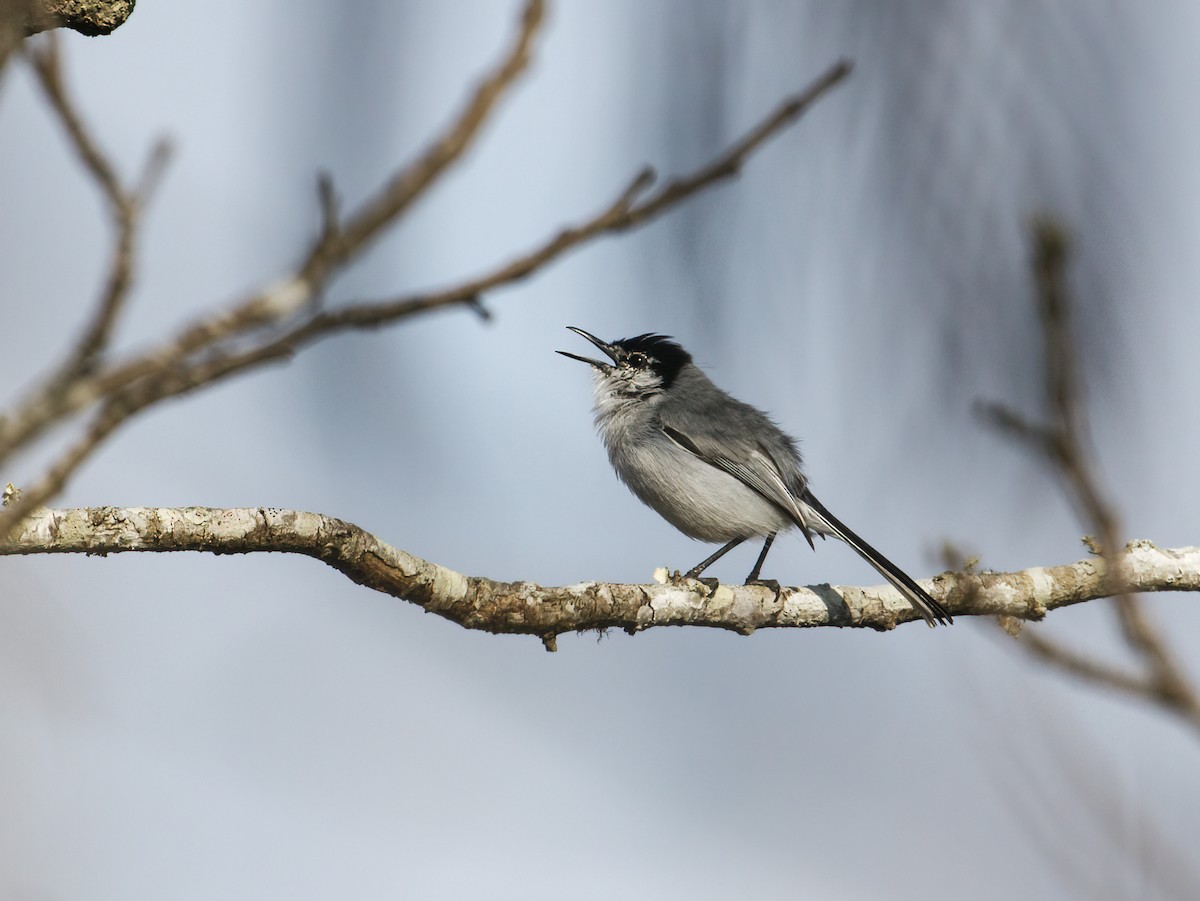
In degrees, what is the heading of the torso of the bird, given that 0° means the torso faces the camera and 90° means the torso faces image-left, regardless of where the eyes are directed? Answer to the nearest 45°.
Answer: approximately 90°

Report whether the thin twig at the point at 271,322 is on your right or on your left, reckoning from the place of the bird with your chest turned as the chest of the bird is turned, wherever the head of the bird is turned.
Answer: on your left

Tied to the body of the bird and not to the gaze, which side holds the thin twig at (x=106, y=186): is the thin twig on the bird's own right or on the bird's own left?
on the bird's own left
